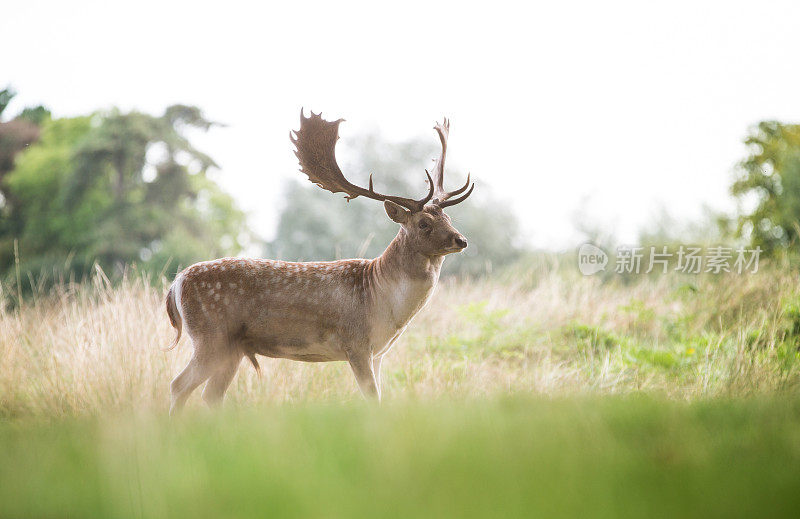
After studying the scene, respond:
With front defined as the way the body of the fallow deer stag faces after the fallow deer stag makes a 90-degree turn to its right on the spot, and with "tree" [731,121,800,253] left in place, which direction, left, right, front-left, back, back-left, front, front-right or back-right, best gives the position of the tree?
back-left

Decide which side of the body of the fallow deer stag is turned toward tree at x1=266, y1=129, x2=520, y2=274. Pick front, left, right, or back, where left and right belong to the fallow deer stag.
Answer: left

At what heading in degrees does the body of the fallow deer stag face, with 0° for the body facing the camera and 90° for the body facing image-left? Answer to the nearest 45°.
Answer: approximately 270°
